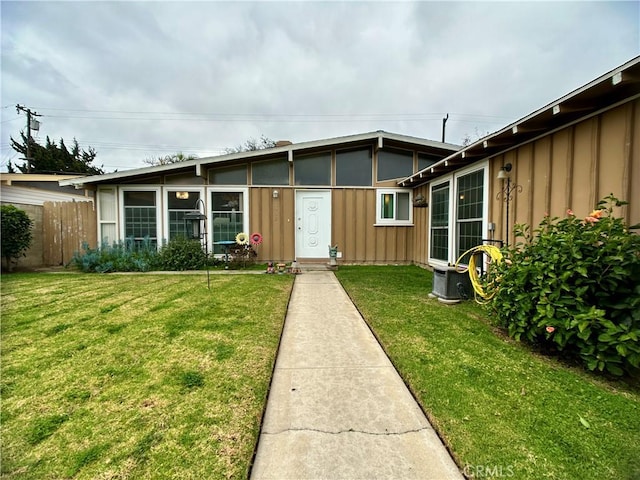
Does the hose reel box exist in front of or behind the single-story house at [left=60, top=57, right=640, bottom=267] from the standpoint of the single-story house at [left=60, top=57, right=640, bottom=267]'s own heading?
in front

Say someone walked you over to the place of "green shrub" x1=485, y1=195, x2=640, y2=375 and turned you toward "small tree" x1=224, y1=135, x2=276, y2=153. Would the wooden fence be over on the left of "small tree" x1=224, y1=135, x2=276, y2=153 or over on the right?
left

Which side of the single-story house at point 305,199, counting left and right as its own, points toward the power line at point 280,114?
back

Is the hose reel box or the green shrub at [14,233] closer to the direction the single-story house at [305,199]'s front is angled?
the hose reel box

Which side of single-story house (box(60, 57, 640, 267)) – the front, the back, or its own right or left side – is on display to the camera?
front

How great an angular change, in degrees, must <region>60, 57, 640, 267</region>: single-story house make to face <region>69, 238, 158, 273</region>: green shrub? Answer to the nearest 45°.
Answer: approximately 90° to its right

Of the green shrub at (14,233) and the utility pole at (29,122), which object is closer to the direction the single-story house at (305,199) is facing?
the green shrub

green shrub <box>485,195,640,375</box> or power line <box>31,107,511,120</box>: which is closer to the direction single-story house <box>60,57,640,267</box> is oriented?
the green shrub

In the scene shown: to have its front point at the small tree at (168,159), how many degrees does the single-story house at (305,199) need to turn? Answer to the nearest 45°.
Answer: approximately 135° to its right

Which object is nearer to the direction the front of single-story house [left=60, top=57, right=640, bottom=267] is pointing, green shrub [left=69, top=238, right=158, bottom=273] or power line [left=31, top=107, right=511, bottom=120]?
the green shrub

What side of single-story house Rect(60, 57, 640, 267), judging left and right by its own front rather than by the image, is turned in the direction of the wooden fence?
right

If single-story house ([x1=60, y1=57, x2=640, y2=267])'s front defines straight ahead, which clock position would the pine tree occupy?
The pine tree is roughly at 4 o'clock from the single-story house.

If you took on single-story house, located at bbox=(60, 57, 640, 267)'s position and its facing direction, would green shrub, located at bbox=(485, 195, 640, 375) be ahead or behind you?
ahead

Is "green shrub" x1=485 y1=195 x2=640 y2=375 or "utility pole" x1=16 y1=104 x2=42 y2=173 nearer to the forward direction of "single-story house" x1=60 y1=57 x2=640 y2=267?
the green shrub

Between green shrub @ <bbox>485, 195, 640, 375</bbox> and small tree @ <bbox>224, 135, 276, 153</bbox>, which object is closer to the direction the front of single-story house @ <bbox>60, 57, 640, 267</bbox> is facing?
the green shrub

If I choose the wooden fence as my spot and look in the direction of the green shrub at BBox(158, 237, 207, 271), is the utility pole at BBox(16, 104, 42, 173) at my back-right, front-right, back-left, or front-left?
back-left

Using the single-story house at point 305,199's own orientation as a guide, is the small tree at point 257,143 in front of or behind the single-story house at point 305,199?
behind
